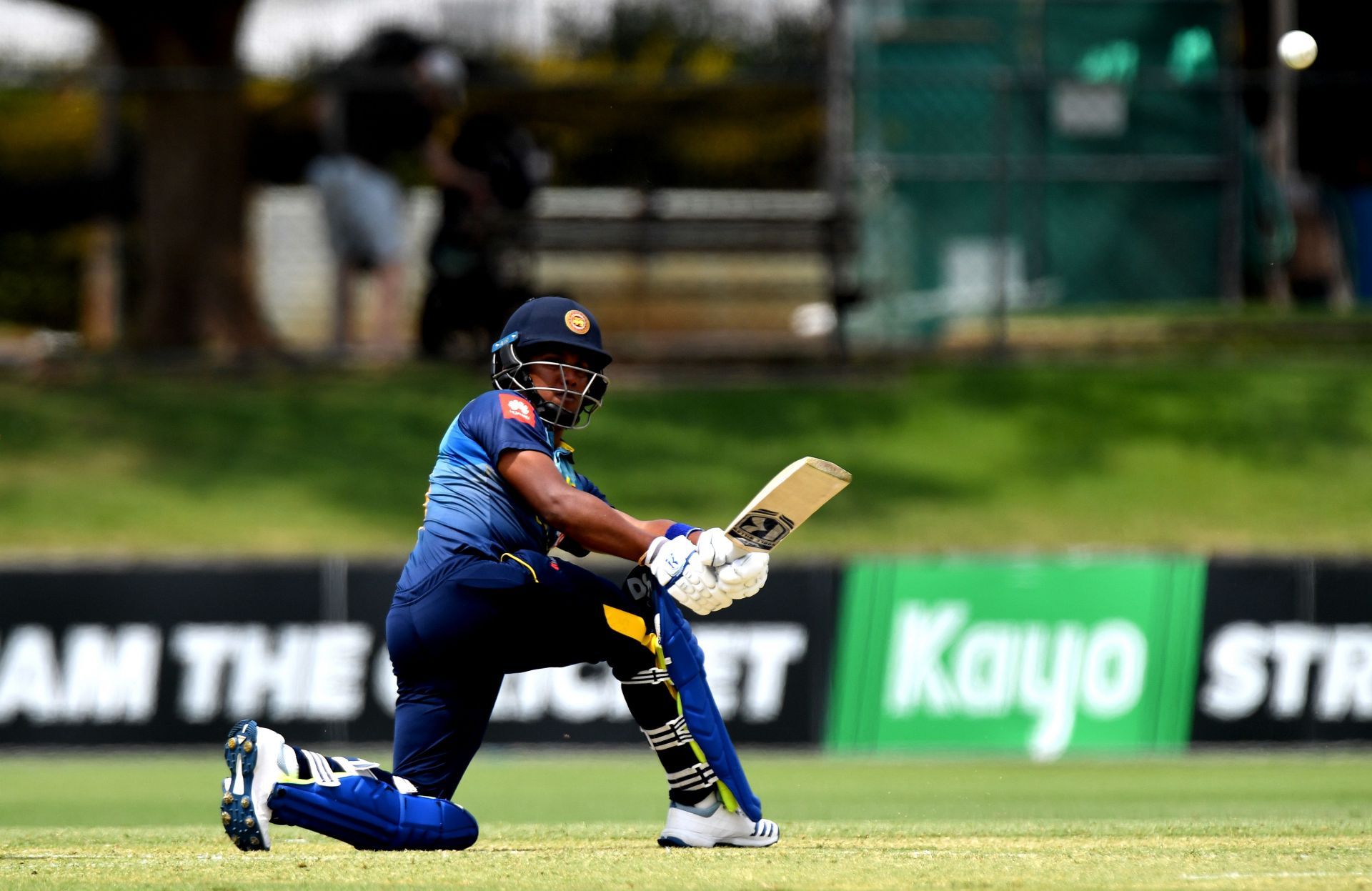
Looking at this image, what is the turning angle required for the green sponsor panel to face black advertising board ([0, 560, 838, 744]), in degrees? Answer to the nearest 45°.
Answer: approximately 90° to its right

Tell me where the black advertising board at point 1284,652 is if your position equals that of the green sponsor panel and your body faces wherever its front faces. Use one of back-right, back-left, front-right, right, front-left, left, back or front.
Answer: left

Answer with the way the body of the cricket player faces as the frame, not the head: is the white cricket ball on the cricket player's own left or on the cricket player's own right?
on the cricket player's own left

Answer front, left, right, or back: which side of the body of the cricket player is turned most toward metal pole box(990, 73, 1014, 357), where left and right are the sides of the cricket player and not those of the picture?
left

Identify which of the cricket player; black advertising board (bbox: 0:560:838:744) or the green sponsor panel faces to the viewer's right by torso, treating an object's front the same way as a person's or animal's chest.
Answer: the cricket player

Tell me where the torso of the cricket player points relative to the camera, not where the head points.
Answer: to the viewer's right

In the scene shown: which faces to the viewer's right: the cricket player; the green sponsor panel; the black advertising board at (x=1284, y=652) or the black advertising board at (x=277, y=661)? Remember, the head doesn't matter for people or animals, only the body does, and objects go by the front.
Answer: the cricket player

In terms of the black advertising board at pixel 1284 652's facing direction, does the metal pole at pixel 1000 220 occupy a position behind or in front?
behind

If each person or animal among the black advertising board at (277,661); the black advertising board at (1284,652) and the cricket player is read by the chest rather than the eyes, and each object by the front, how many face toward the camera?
2

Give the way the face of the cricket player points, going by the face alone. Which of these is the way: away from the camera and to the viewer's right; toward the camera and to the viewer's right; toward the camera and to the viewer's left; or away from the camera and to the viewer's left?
toward the camera and to the viewer's right

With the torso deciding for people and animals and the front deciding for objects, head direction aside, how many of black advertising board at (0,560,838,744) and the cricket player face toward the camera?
1
